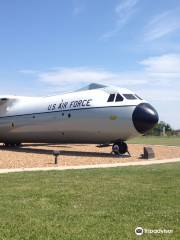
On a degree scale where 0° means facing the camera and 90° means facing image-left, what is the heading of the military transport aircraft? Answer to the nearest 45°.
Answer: approximately 315°
